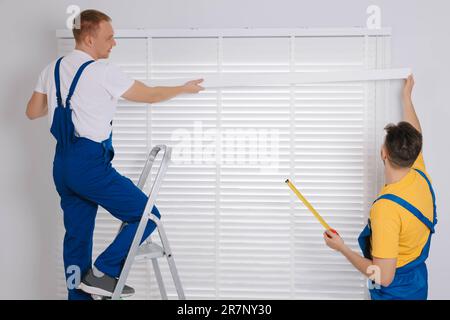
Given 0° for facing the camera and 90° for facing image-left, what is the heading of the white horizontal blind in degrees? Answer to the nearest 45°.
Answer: approximately 0°

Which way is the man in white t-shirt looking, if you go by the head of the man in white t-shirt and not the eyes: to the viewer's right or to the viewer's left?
to the viewer's right

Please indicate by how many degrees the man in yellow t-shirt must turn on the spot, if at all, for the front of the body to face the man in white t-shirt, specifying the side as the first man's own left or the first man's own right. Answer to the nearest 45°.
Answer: approximately 45° to the first man's own left

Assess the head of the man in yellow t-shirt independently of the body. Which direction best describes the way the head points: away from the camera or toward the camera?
away from the camera

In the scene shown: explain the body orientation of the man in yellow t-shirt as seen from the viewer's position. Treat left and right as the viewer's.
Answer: facing away from the viewer and to the left of the viewer

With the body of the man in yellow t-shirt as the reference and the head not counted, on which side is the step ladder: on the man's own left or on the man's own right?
on the man's own left

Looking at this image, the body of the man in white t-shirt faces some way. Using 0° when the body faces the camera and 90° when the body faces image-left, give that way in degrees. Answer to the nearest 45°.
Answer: approximately 225°
